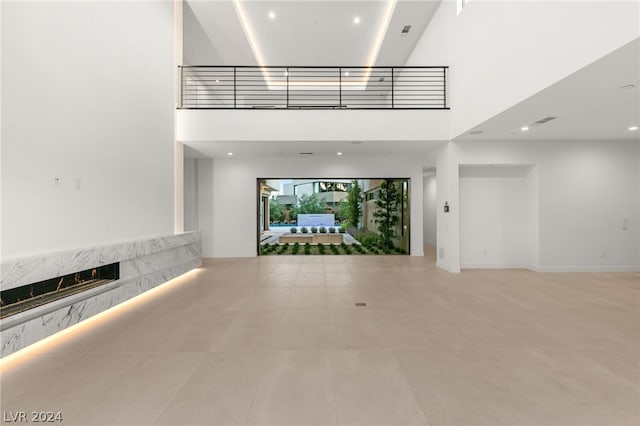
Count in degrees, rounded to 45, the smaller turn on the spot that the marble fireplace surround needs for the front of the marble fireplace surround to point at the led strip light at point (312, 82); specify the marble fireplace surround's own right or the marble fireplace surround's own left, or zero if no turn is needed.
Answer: approximately 90° to the marble fireplace surround's own left

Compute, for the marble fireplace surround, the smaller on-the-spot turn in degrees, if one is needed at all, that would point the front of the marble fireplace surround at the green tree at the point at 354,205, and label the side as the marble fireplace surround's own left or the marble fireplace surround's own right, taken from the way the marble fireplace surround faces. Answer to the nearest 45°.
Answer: approximately 90° to the marble fireplace surround's own left

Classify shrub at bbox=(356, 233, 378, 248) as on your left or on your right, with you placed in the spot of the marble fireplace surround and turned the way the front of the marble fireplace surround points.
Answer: on your left

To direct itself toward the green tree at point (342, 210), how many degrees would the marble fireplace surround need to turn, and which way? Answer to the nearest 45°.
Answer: approximately 90° to its left

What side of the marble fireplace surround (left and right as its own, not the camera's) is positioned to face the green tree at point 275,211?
left

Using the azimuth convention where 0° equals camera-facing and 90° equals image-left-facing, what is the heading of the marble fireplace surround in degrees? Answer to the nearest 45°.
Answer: approximately 315°

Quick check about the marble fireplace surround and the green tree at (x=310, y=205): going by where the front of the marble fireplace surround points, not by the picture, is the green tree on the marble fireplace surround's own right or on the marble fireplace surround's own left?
on the marble fireplace surround's own left
